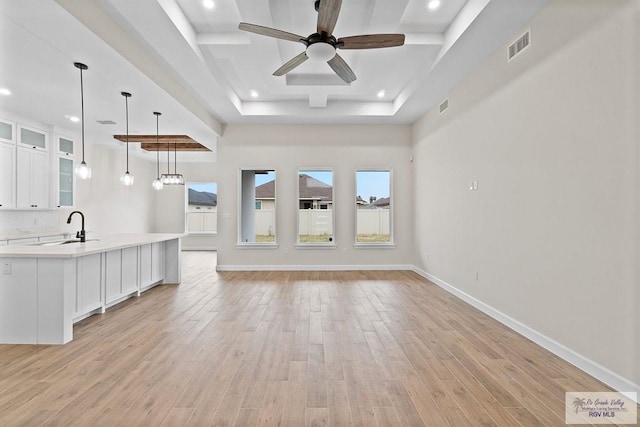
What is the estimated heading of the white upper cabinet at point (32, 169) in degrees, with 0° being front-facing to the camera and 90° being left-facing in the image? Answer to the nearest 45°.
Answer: approximately 315°

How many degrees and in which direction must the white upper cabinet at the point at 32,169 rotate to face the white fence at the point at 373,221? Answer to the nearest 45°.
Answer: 0° — it already faces it

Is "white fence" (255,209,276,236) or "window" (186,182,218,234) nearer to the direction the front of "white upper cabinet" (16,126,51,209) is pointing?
the white fence

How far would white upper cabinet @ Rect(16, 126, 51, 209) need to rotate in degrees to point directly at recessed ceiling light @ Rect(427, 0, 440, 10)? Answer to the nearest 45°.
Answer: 0° — it already faces it

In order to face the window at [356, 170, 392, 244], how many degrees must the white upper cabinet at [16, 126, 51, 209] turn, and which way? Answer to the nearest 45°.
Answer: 0° — it already faces it

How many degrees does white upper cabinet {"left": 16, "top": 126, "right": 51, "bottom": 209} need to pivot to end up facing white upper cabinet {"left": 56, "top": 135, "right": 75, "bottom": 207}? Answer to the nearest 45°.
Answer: approximately 90° to its left

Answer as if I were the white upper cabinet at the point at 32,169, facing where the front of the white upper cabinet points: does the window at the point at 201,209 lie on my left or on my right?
on my left
